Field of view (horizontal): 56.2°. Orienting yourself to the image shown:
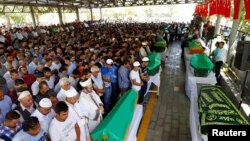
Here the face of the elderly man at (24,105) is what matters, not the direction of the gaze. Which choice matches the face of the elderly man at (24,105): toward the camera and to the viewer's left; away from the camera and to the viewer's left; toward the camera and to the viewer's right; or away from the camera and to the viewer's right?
toward the camera and to the viewer's right

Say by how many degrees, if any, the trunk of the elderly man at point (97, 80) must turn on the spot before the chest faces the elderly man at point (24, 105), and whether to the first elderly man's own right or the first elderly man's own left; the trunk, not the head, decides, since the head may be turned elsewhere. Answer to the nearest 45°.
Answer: approximately 90° to the first elderly man's own right

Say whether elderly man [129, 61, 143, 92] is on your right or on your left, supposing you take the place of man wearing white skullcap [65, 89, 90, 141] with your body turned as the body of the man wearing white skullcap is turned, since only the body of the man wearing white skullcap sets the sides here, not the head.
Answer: on your left

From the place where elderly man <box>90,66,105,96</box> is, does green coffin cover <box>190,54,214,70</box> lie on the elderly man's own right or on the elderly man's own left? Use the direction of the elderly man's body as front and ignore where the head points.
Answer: on the elderly man's own left

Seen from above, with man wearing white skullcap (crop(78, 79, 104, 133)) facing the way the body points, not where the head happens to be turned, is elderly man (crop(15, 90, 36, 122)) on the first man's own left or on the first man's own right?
on the first man's own right

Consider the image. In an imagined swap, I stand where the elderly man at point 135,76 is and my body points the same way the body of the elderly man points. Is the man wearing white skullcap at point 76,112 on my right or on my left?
on my right

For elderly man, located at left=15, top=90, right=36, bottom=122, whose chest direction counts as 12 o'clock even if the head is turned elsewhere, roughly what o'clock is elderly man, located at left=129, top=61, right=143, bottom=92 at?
elderly man, located at left=129, top=61, right=143, bottom=92 is roughly at 10 o'clock from elderly man, located at left=15, top=90, right=36, bottom=122.

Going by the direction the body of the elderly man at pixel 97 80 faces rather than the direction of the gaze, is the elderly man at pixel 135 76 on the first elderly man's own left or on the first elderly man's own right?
on the first elderly man's own left

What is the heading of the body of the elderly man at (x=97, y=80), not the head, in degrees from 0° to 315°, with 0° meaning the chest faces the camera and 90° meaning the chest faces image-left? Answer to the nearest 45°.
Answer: approximately 315°

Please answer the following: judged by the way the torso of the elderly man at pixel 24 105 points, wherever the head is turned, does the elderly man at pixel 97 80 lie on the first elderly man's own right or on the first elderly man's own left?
on the first elderly man's own left
